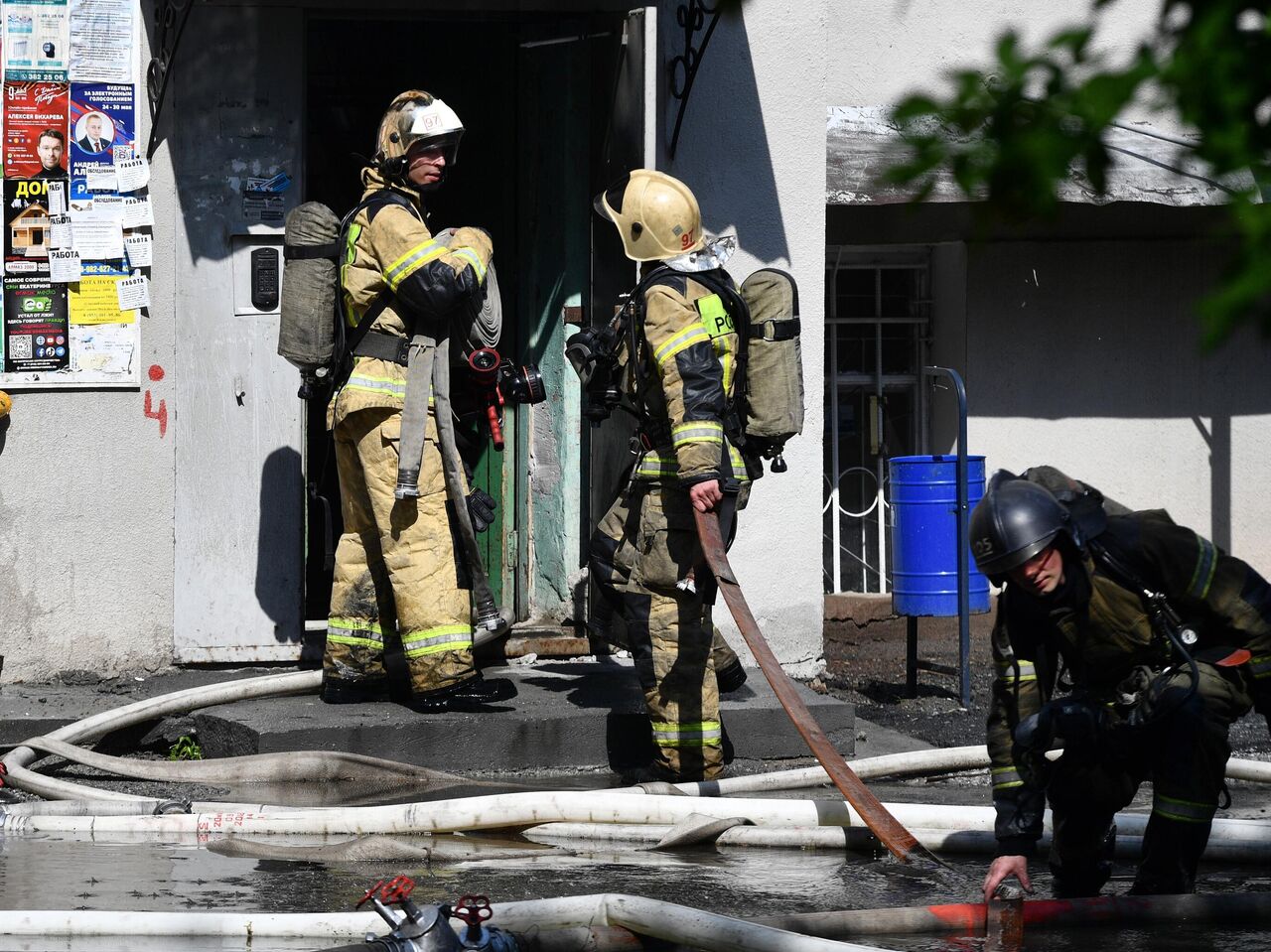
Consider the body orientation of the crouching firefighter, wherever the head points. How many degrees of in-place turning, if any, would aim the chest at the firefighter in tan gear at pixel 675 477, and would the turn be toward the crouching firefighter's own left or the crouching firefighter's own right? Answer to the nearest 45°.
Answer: approximately 90° to the crouching firefighter's own right

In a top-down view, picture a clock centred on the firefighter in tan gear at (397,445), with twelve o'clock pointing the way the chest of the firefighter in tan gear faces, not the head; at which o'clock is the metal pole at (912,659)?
The metal pole is roughly at 11 o'clock from the firefighter in tan gear.

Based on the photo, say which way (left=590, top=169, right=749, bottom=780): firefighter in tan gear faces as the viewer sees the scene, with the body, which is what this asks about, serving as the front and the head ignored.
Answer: to the viewer's left

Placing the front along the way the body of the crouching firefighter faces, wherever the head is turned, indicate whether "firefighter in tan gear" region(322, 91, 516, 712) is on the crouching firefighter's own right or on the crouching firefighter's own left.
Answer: on the crouching firefighter's own right

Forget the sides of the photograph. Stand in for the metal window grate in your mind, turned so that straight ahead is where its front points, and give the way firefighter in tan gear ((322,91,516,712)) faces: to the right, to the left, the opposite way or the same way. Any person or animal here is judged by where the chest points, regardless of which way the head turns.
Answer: to the left

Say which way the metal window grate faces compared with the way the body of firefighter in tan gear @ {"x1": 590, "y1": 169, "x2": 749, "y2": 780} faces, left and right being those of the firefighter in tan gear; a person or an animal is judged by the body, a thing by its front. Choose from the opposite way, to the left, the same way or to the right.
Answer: to the left

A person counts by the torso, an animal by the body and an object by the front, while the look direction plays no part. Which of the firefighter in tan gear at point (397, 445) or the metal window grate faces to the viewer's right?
the firefighter in tan gear

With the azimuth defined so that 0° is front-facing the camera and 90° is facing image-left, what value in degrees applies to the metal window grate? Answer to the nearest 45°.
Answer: approximately 0°

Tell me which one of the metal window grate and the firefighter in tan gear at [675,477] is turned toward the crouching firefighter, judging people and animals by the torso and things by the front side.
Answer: the metal window grate

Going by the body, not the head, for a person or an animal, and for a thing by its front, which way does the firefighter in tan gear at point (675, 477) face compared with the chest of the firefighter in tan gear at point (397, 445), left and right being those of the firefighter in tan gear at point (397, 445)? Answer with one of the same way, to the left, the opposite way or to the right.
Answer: the opposite way

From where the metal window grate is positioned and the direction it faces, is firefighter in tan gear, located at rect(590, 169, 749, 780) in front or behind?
in front

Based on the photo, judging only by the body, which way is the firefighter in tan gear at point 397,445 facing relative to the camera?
to the viewer's right
